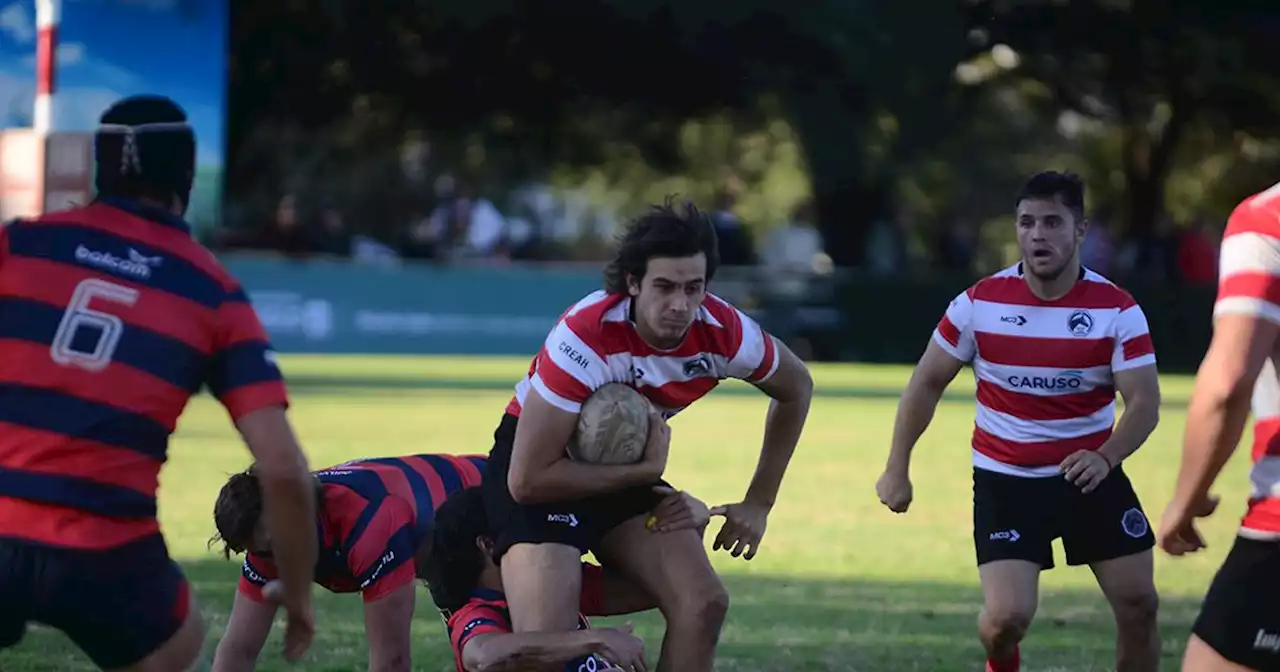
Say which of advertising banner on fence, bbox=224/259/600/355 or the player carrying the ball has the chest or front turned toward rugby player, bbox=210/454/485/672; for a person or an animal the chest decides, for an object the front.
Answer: the advertising banner on fence

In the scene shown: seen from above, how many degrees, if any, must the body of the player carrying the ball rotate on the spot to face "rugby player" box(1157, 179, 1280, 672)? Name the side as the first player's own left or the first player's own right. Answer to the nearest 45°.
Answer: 0° — they already face them

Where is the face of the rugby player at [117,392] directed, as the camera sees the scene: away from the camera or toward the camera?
away from the camera

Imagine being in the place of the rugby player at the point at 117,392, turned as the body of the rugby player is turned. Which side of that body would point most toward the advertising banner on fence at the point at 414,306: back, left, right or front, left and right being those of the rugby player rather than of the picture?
front

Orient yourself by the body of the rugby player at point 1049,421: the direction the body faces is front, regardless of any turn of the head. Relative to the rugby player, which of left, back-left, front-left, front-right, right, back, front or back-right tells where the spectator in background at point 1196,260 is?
back

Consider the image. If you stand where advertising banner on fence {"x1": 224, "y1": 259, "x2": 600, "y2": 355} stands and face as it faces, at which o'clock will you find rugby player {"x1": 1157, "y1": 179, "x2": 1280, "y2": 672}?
The rugby player is roughly at 12 o'clock from the advertising banner on fence.

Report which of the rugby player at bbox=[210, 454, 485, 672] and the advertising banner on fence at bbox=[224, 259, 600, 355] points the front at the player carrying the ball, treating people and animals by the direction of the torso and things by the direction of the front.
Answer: the advertising banner on fence

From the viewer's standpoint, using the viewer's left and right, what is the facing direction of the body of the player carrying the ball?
facing the viewer and to the right of the viewer

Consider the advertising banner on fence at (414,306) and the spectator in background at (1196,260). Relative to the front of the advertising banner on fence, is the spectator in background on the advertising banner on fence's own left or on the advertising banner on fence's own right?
on the advertising banner on fence's own left

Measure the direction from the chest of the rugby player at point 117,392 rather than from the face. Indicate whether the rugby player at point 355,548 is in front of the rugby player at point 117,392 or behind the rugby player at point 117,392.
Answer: in front

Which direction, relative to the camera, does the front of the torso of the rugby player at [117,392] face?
away from the camera

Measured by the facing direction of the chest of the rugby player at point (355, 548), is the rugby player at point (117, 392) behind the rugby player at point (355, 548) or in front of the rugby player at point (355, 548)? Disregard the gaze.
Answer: in front

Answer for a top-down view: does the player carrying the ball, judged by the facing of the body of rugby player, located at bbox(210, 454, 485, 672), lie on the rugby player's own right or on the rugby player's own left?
on the rugby player's own left
